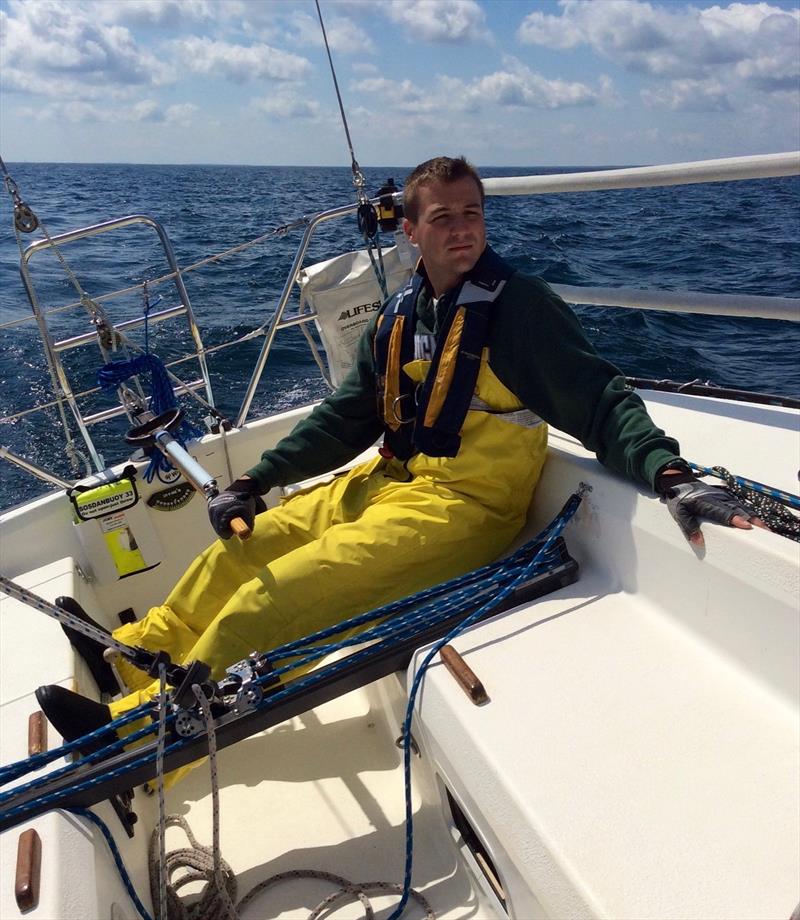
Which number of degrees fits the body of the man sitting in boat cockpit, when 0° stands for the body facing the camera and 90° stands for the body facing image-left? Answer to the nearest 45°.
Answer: approximately 45°

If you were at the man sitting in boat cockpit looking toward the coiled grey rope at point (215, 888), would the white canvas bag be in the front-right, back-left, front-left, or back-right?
back-right

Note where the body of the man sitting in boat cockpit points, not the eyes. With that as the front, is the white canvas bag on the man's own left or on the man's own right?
on the man's own right

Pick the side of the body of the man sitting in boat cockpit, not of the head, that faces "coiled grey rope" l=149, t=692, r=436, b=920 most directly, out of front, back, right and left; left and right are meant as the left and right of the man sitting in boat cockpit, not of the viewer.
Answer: front

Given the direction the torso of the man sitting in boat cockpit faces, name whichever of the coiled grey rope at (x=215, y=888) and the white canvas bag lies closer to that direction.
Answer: the coiled grey rope
